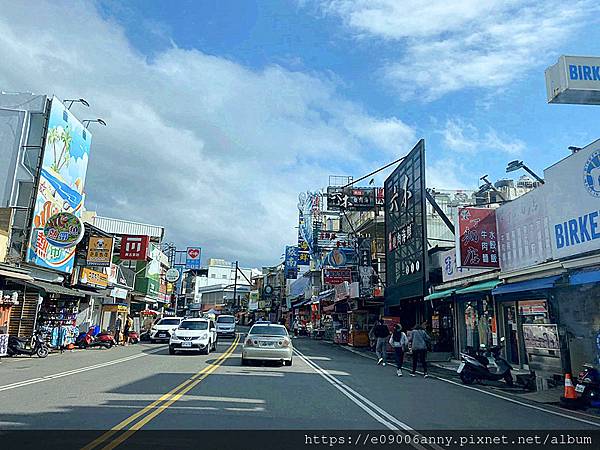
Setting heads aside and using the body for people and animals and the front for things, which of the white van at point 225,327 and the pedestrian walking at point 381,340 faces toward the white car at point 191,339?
the white van at point 225,327

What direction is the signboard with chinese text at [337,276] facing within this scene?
toward the camera

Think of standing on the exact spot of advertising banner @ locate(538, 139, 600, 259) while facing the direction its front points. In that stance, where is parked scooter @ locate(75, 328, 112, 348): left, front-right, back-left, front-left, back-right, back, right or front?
front-right

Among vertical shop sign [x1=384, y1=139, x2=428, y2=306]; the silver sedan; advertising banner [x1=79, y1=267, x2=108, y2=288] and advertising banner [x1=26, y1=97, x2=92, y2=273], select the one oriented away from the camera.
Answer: the silver sedan

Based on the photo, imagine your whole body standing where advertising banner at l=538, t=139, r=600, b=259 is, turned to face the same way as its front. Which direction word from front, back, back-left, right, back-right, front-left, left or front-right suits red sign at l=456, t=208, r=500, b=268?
right

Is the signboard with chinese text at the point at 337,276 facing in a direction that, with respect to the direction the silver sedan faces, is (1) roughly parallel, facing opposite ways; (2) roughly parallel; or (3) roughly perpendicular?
roughly parallel, facing opposite ways

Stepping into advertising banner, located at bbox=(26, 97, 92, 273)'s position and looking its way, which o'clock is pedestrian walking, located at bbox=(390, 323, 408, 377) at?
The pedestrian walking is roughly at 12 o'clock from the advertising banner.

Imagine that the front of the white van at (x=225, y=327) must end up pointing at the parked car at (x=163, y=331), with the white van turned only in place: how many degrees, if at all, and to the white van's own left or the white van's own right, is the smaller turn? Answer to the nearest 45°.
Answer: approximately 45° to the white van's own right

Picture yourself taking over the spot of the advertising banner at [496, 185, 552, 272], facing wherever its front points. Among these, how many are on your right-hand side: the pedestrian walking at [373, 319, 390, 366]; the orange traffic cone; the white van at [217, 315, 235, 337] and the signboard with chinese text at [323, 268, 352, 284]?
3

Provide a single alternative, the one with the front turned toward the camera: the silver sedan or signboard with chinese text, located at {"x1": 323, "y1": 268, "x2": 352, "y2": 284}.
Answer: the signboard with chinese text

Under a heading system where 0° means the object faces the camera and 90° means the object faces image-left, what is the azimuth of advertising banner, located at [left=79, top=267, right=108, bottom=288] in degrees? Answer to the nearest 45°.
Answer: approximately 315°

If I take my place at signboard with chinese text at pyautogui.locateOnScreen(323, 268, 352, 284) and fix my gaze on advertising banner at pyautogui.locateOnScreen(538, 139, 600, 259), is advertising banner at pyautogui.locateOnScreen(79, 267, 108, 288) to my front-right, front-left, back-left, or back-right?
front-right

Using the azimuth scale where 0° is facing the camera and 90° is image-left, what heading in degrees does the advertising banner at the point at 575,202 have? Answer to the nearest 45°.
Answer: approximately 45°

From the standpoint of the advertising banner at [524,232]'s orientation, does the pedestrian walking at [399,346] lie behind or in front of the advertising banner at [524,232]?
in front

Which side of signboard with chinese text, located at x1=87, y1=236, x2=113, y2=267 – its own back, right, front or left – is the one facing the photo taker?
front
